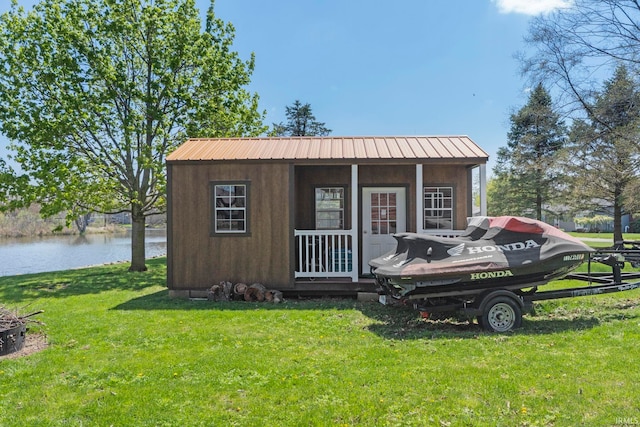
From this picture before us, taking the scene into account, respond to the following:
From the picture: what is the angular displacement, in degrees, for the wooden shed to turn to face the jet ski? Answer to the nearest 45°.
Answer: approximately 45° to its left

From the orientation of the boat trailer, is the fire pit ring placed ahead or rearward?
rearward

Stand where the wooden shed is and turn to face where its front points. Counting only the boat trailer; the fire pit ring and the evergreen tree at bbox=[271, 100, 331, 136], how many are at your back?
1

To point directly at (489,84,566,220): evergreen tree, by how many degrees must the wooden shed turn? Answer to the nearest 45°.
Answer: approximately 135° to its left

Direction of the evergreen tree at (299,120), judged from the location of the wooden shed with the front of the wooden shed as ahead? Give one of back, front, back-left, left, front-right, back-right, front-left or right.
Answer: back

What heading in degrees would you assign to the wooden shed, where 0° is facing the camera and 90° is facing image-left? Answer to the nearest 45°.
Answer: approximately 0°

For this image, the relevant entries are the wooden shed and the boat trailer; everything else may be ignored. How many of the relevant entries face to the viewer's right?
1

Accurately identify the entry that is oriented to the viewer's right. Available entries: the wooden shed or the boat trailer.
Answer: the boat trailer

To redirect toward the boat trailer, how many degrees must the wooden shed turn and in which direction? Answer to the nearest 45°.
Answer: approximately 45° to its left

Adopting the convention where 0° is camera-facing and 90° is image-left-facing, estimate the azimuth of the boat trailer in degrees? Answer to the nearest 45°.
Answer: approximately 270°

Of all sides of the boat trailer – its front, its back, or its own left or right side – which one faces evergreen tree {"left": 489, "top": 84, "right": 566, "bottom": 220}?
left

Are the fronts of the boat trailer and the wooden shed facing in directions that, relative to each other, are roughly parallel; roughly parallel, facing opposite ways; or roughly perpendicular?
roughly perpendicular

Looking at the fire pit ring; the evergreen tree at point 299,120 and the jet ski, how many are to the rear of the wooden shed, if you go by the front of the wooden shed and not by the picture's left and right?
1
